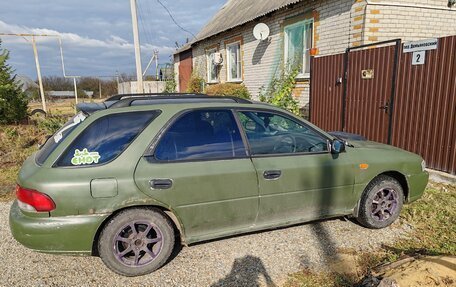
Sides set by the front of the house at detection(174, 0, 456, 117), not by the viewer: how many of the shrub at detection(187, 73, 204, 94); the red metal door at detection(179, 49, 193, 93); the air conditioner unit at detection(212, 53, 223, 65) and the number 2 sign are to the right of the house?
3

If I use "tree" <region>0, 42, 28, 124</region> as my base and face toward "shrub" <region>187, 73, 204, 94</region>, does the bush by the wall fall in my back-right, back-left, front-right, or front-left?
front-right

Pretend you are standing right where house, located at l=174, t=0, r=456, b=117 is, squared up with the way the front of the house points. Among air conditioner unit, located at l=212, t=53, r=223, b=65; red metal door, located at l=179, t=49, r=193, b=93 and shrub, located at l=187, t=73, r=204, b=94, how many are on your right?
3

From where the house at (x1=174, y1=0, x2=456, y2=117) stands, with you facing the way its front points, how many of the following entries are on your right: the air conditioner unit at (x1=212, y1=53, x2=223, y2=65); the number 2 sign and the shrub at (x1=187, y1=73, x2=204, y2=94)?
2

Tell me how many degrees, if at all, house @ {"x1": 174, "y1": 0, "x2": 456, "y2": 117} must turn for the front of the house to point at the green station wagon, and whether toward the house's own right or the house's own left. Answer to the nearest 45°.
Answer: approximately 45° to the house's own left

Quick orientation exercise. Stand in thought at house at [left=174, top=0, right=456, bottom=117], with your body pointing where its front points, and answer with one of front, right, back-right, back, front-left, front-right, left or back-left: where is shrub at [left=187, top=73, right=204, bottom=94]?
right

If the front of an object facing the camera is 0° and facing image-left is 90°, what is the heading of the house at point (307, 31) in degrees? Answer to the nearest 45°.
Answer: approximately 45°

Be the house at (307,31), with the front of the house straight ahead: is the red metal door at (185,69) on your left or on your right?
on your right

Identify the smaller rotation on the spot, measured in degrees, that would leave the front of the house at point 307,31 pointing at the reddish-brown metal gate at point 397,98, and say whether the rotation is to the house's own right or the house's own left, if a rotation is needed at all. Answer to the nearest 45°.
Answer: approximately 90° to the house's own left

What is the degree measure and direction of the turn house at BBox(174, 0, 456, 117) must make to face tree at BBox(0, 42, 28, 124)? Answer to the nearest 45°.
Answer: approximately 45° to its right

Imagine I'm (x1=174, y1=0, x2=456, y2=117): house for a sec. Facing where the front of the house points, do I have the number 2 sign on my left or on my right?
on my left
